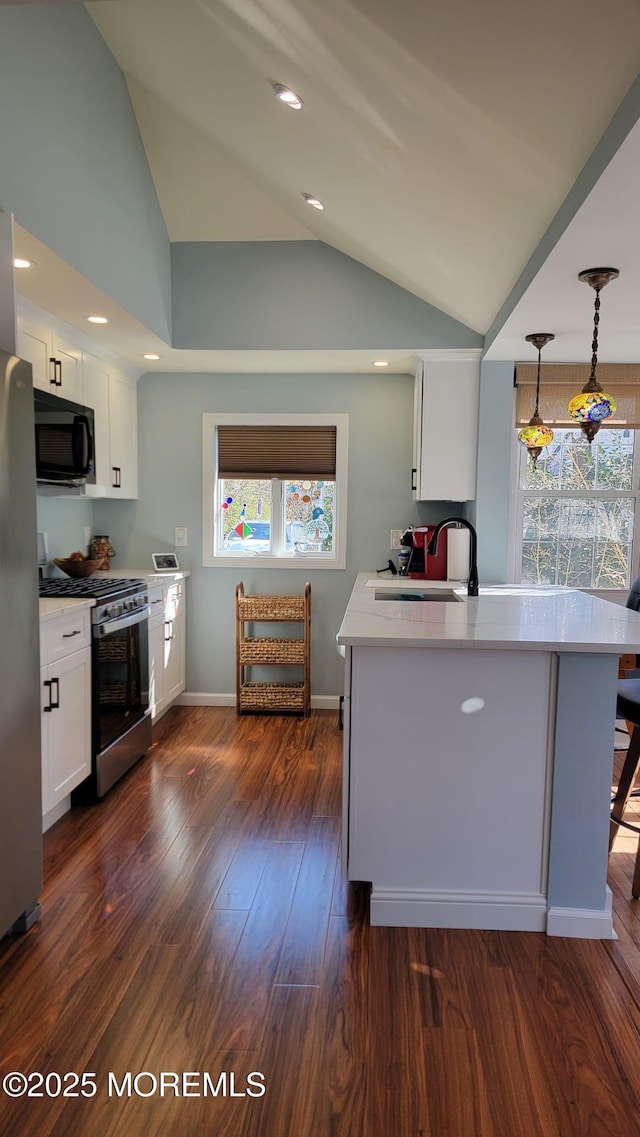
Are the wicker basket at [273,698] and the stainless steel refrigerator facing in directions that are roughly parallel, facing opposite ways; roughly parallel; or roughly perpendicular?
roughly perpendicular

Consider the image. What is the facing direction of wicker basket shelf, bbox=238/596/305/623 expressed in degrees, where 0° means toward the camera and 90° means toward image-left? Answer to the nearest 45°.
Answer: approximately 0°

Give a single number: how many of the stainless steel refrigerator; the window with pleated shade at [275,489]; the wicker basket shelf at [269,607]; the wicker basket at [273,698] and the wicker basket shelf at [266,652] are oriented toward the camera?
4

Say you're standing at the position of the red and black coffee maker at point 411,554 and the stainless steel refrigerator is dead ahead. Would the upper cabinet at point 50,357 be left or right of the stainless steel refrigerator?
right

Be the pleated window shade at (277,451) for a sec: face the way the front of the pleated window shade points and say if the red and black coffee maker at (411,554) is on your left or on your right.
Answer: on your left

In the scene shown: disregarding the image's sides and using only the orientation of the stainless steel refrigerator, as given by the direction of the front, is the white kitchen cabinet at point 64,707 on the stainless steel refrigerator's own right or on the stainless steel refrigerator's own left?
on the stainless steel refrigerator's own left

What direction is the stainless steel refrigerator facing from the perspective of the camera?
to the viewer's right
